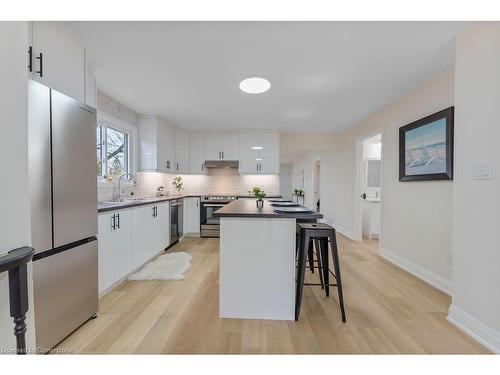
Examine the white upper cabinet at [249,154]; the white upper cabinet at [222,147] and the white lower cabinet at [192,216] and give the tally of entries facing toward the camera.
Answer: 3

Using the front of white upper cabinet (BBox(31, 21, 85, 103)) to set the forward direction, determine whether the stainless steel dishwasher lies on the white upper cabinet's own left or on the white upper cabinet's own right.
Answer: on the white upper cabinet's own left

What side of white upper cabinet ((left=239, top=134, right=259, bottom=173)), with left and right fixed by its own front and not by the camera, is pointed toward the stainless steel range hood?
right

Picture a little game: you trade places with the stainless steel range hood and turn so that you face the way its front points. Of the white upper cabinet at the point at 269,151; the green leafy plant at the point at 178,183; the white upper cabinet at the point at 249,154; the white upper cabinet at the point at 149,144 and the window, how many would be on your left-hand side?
2

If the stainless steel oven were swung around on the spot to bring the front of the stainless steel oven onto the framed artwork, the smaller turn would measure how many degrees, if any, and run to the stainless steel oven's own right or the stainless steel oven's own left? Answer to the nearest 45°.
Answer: approximately 45° to the stainless steel oven's own left

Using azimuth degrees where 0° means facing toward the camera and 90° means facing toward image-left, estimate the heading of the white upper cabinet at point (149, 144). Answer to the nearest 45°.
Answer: approximately 315°

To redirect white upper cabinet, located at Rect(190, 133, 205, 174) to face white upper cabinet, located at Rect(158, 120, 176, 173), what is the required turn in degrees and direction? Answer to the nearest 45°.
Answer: approximately 45° to its right

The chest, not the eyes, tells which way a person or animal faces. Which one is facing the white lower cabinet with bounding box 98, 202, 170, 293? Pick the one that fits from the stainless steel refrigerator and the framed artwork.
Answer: the framed artwork

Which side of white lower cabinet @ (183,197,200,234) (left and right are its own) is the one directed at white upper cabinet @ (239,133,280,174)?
left

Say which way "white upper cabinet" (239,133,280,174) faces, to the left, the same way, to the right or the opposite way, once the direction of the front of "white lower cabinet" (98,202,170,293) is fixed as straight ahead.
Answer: to the right

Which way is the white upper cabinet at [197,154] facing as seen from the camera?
toward the camera

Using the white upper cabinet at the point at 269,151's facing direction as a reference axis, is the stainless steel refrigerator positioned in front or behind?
in front

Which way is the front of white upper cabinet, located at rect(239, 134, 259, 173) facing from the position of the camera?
facing the viewer

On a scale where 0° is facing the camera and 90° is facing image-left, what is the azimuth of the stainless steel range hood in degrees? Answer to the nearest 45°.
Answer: approximately 0°
